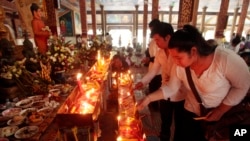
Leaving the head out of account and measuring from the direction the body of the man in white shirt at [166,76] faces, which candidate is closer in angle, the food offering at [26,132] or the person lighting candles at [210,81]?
the food offering

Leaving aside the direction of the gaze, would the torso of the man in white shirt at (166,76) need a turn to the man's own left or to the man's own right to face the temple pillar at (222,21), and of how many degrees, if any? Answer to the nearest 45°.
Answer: approximately 135° to the man's own right

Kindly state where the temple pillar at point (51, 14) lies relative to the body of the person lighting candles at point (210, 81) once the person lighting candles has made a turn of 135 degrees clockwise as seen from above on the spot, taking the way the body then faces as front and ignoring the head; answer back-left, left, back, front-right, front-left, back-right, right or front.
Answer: front-left

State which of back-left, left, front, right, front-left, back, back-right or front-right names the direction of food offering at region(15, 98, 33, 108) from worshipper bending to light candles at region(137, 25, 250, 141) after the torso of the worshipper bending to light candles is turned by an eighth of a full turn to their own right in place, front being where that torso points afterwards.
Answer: front

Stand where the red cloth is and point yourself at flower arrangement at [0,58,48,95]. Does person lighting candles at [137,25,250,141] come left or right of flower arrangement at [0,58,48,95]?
left

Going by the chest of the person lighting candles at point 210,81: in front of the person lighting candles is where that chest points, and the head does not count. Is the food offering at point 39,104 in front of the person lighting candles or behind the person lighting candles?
in front

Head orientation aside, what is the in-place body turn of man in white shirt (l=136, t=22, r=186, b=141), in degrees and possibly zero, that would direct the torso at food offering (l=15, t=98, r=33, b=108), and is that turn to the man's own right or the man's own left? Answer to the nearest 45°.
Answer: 0° — they already face it

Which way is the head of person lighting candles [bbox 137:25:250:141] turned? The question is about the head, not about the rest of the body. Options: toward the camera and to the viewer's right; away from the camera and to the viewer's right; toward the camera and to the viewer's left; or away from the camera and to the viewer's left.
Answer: toward the camera and to the viewer's left

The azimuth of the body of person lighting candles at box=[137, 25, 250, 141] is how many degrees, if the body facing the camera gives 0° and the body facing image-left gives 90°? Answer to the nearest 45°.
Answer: approximately 45°

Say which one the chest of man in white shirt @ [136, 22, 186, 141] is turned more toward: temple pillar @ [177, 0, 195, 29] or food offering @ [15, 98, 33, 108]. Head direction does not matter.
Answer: the food offering

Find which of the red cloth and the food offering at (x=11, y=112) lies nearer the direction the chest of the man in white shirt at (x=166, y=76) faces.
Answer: the food offering

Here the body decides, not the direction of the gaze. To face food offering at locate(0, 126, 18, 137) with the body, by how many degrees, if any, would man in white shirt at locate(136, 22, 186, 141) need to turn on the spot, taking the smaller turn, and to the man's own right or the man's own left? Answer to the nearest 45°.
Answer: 0° — they already face it

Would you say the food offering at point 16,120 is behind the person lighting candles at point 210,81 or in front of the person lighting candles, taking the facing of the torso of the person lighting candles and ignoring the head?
in front

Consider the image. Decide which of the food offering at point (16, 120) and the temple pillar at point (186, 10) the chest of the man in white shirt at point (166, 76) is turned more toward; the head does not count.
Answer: the food offering

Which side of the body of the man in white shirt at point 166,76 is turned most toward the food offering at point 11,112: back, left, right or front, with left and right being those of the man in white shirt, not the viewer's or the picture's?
front

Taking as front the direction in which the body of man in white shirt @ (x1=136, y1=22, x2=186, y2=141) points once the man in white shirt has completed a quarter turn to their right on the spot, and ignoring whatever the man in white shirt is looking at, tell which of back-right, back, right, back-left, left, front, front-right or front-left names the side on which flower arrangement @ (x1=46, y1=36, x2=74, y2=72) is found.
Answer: front-left
